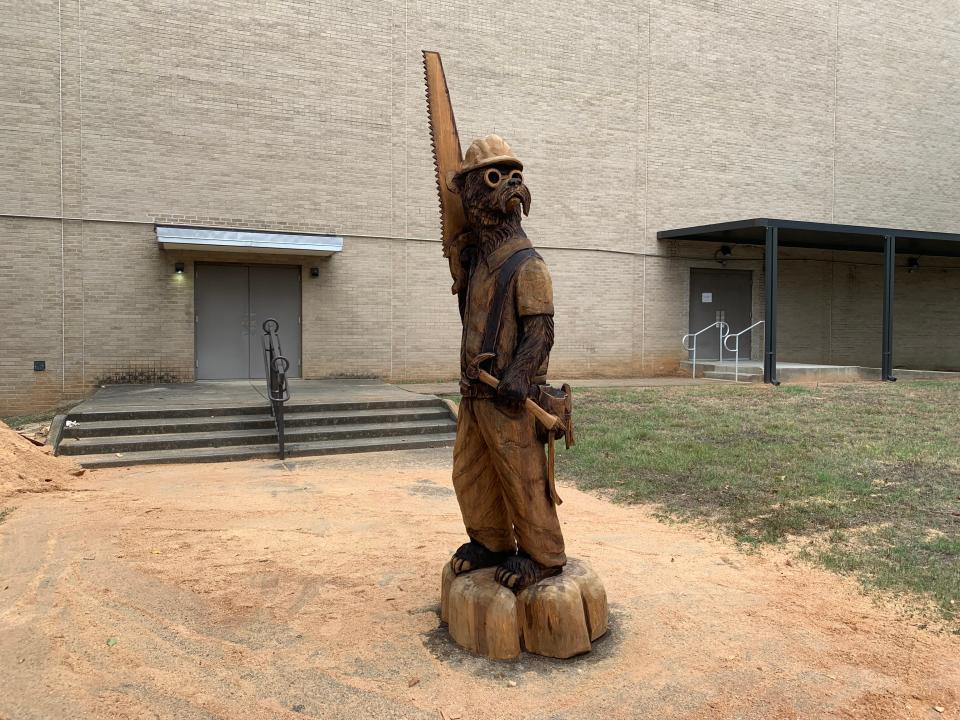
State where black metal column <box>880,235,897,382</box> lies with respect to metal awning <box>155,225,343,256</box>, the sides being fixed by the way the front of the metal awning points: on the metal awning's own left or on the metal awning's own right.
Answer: on the metal awning's own left

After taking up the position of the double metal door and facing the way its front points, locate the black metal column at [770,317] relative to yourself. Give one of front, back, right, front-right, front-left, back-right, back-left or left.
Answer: left

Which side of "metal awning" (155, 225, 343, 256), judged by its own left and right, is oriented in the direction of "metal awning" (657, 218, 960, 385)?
left

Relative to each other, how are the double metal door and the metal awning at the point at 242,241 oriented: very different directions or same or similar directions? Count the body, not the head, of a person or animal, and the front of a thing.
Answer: same or similar directions

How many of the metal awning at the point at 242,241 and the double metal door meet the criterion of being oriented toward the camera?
2

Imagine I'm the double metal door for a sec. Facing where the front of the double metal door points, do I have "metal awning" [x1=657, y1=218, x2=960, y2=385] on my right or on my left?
on my left

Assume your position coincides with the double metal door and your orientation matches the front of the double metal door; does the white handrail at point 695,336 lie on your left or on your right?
on your left

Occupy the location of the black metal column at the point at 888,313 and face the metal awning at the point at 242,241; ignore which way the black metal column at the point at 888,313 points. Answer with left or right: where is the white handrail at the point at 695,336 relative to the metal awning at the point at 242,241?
right

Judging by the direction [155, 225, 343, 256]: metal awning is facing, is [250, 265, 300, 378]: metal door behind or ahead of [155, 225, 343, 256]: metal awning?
behind

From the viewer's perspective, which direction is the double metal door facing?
toward the camera

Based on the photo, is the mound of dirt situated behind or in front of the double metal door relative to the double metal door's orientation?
in front

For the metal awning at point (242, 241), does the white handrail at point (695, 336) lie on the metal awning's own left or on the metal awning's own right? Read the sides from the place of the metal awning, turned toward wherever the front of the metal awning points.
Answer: on the metal awning's own left

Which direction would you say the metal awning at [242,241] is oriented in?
toward the camera

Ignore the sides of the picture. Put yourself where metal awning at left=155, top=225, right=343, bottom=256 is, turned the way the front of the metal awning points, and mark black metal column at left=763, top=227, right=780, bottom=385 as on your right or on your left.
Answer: on your left
